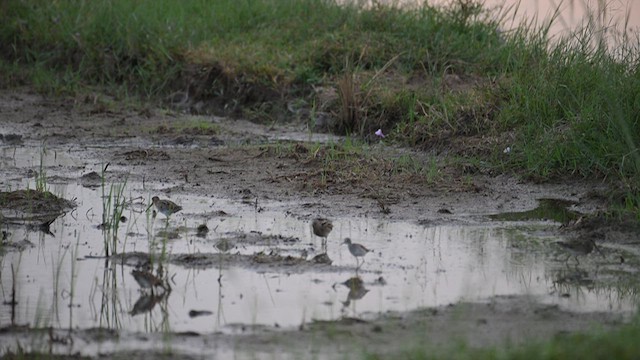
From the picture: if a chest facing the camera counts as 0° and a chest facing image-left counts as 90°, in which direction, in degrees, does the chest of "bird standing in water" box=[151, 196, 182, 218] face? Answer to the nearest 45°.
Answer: approximately 90°

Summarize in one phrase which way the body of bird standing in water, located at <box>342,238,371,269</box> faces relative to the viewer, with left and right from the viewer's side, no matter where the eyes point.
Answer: facing to the left of the viewer
